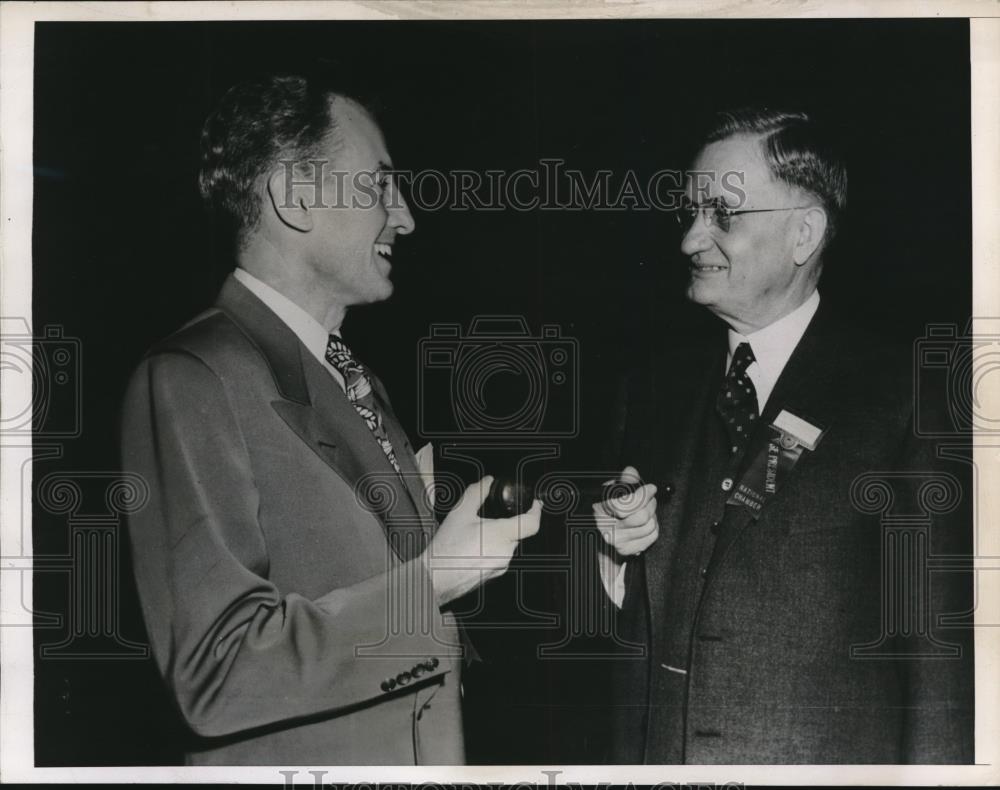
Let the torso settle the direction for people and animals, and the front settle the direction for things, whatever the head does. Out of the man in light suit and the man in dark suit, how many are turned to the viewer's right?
1

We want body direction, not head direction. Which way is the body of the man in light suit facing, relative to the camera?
to the viewer's right

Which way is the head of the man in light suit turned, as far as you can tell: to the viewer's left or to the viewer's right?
to the viewer's right

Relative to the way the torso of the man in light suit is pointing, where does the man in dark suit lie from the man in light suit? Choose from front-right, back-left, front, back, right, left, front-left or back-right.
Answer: front

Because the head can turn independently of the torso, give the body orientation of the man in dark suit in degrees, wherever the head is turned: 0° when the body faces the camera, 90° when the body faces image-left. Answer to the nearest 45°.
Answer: approximately 45°

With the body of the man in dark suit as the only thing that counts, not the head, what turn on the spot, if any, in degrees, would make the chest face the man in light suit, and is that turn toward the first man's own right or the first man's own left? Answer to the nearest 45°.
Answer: approximately 45° to the first man's own right
